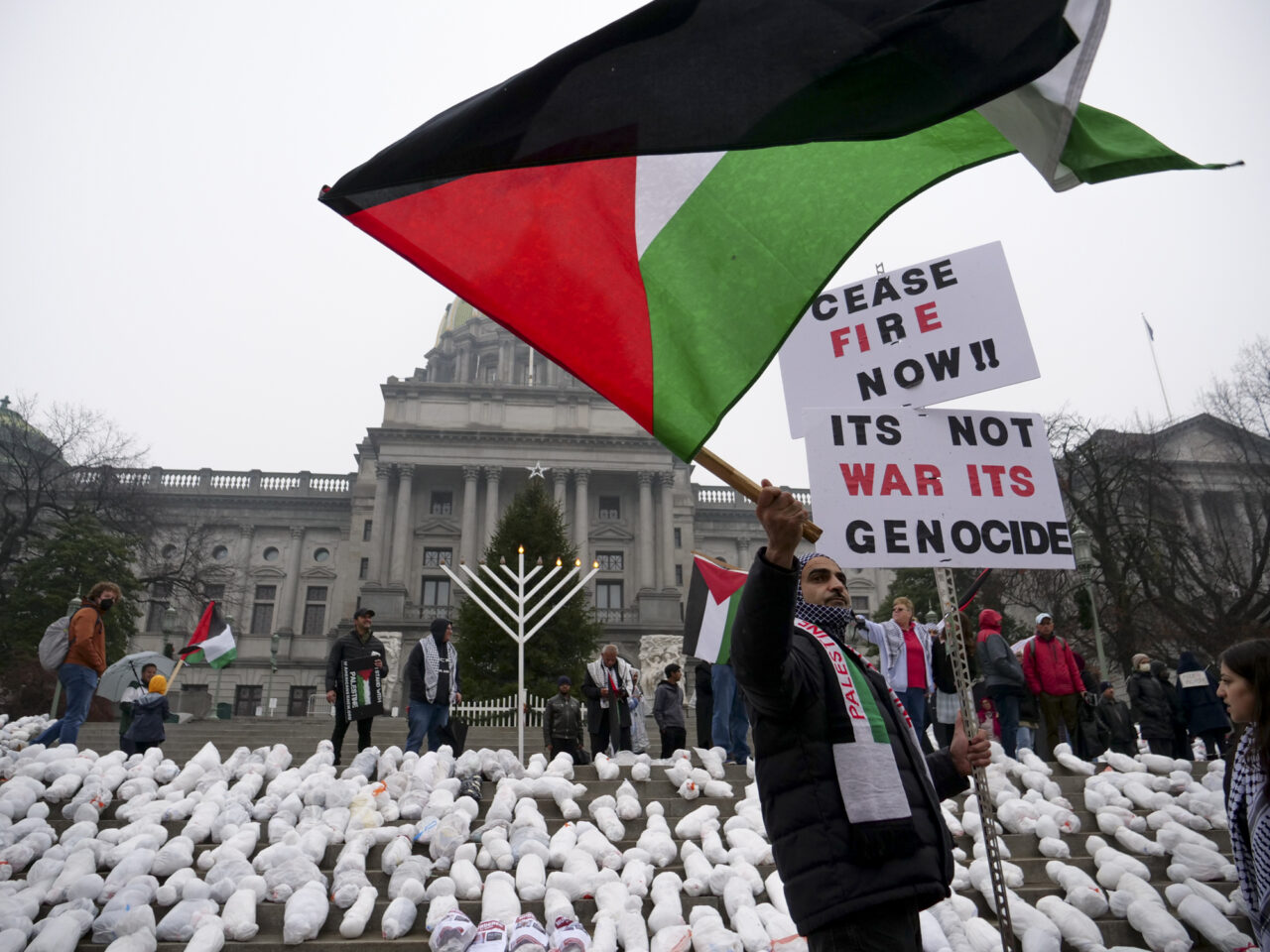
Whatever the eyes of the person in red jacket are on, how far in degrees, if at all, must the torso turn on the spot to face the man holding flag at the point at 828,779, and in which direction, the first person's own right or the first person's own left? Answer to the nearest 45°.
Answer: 0° — they already face them

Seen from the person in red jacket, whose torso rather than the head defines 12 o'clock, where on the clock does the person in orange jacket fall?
The person in orange jacket is roughly at 2 o'clock from the person in red jacket.

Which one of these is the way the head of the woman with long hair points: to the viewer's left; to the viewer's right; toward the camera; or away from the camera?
to the viewer's left

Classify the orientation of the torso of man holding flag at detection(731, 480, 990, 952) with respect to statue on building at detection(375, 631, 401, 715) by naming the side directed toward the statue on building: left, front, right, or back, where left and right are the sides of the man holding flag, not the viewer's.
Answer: back

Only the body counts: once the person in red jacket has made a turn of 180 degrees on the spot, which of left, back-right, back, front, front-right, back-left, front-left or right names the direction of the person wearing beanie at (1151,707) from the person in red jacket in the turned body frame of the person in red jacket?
front-right

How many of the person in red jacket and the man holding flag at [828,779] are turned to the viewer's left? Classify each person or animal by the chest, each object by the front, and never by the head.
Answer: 0

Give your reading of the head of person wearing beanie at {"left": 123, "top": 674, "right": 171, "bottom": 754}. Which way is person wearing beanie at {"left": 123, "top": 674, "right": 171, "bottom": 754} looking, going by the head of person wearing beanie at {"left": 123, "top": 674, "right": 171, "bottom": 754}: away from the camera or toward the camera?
away from the camera

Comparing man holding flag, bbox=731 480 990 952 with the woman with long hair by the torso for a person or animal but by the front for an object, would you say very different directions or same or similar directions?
very different directions

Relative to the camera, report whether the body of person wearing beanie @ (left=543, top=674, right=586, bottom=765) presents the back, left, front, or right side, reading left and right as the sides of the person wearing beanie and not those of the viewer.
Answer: front

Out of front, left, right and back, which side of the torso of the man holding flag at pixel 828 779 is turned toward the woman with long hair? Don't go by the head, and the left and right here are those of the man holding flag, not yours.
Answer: left

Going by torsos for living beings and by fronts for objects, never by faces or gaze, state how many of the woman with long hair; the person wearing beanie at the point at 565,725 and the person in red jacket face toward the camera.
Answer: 2

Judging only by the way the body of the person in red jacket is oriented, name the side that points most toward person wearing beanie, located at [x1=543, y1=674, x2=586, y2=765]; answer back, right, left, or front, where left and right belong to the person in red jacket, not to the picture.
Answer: right

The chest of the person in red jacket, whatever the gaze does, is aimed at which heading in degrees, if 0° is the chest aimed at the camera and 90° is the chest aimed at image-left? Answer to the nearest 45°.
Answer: approximately 0°

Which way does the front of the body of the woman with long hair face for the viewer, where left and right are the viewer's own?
facing to the left of the viewer
